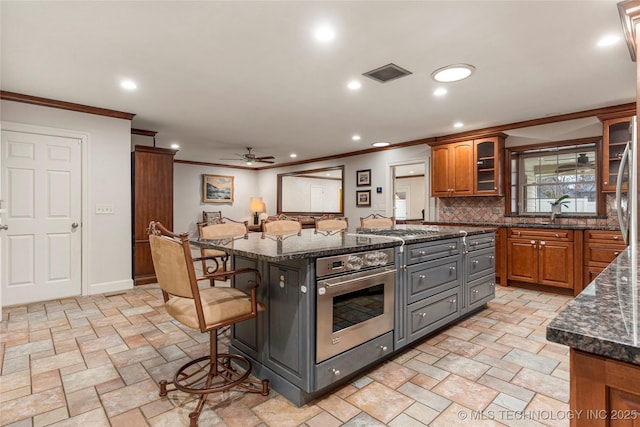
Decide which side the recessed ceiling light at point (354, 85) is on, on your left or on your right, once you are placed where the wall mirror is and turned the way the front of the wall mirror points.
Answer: on your left

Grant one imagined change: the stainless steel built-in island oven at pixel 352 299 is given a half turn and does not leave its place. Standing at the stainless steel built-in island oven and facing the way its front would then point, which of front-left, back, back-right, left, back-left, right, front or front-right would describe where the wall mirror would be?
front-right

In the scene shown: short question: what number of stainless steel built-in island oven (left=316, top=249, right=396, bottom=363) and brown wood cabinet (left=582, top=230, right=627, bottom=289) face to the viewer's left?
0

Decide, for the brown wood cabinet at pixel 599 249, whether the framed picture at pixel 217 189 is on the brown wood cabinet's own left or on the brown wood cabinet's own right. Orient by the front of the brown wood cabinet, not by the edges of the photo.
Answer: on the brown wood cabinet's own right

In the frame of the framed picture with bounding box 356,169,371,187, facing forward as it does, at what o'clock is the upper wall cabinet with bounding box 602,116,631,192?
The upper wall cabinet is roughly at 9 o'clock from the framed picture.

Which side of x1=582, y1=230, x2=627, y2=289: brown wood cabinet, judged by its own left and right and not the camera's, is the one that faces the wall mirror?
right

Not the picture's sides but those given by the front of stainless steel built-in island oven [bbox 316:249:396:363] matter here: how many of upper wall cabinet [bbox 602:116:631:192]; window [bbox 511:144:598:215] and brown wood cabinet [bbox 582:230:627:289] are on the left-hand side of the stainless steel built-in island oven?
3

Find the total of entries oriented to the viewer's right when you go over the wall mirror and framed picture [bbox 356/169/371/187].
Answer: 0

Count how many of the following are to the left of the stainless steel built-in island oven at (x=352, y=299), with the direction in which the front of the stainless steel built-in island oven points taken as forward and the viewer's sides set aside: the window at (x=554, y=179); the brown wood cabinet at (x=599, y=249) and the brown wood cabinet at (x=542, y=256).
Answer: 3

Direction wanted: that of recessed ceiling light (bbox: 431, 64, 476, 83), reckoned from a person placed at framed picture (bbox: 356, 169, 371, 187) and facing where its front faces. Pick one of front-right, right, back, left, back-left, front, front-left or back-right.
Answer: front-left

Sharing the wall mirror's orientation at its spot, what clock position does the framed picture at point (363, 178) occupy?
The framed picture is roughly at 10 o'clock from the wall mirror.

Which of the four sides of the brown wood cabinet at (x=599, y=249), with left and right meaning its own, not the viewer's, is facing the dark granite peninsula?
front

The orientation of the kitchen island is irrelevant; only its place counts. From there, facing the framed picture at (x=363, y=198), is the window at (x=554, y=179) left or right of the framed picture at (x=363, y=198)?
right

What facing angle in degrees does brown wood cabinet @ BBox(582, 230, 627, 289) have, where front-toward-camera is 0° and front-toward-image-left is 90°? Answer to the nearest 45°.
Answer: approximately 0°

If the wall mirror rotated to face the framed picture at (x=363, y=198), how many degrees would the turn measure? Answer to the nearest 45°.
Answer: approximately 45° to its left
